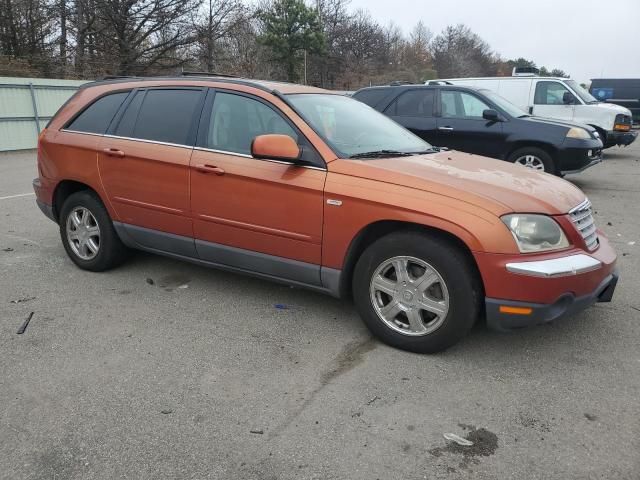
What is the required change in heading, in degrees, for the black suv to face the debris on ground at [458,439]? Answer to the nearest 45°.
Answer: approximately 45° to its right

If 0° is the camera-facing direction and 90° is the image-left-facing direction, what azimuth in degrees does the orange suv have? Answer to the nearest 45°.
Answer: approximately 315°

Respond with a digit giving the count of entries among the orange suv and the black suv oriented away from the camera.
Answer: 0

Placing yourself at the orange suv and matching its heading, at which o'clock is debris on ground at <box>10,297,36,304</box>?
The debris on ground is roughly at 5 o'clock from the orange suv.

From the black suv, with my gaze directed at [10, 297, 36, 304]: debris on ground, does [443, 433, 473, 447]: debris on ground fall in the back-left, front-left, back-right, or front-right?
front-left

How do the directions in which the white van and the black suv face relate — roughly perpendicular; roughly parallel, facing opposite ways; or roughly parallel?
roughly parallel

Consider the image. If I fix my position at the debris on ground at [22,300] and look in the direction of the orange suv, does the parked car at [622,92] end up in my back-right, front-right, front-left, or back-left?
front-left

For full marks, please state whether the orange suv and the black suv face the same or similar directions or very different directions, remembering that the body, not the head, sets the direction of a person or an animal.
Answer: same or similar directions

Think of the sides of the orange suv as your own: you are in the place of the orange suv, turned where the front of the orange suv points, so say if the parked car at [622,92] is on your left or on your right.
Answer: on your left

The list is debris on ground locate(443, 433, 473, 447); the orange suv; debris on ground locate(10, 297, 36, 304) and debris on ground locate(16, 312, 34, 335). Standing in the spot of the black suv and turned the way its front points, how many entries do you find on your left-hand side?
0

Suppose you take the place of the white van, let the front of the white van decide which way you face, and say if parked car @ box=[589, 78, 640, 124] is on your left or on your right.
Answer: on your left

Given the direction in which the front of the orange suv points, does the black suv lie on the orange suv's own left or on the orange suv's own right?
on the orange suv's own left

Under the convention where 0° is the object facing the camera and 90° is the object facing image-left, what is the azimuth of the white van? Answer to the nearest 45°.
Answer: approximately 315°

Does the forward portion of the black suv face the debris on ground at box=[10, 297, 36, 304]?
no

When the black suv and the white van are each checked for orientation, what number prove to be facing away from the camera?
0

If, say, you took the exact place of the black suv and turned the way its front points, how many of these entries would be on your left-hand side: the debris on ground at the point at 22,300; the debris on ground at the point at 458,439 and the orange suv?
0

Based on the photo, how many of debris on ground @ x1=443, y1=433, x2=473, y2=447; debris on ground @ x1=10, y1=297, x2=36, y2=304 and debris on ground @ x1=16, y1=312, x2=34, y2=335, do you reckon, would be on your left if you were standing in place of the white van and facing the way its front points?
0

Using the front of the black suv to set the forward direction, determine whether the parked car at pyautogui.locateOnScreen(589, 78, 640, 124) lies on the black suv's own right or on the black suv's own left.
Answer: on the black suv's own left
